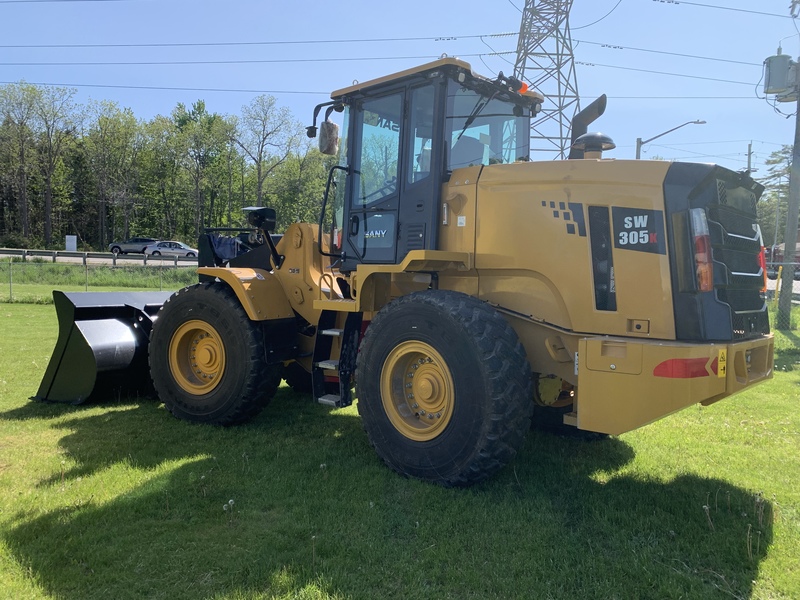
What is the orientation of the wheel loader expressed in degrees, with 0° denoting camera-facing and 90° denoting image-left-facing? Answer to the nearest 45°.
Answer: approximately 135°

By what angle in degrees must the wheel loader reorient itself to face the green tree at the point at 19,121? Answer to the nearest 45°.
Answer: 0° — it already faces it

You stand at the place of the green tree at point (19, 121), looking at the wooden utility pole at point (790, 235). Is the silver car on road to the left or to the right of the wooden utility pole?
left
